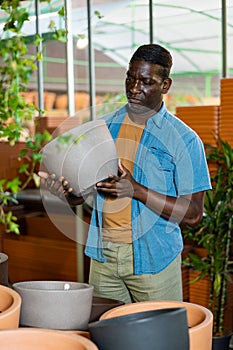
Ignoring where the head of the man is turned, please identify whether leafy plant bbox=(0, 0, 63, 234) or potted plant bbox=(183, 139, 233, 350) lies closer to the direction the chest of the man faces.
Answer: the leafy plant

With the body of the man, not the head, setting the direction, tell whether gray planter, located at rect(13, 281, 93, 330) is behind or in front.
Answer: in front

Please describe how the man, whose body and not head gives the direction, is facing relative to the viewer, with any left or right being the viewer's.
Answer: facing the viewer and to the left of the viewer

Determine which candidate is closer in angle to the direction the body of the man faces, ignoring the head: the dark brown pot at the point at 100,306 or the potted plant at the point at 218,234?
the dark brown pot

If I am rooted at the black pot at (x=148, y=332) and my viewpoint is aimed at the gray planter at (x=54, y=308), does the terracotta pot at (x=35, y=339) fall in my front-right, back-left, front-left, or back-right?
front-left

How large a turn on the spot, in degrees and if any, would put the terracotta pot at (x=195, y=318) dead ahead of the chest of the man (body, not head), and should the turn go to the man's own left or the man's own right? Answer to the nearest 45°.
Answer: approximately 45° to the man's own left

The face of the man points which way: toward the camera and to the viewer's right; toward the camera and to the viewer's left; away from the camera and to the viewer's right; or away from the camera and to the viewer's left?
toward the camera and to the viewer's left
